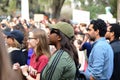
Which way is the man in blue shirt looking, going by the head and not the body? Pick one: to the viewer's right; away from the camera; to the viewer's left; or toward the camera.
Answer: to the viewer's left

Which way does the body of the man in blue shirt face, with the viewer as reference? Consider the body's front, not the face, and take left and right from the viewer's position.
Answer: facing to the left of the viewer

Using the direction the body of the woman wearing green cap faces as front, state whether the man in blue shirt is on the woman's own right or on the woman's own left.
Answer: on the woman's own right
